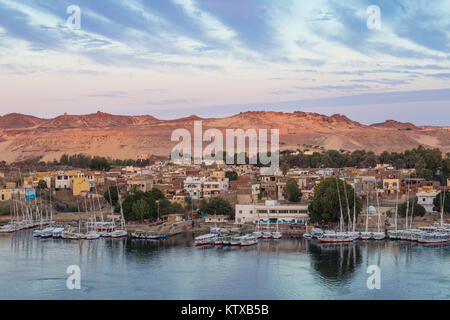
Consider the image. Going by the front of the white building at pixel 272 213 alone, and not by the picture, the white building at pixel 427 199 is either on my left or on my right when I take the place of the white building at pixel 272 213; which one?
on my left

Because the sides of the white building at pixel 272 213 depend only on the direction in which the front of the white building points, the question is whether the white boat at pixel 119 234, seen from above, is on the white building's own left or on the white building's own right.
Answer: on the white building's own right

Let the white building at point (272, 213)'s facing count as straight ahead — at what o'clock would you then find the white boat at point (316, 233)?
The white boat is roughly at 11 o'clock from the white building.

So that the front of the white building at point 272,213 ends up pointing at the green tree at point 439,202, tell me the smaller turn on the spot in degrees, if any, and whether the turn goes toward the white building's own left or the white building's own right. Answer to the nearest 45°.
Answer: approximately 90° to the white building's own left

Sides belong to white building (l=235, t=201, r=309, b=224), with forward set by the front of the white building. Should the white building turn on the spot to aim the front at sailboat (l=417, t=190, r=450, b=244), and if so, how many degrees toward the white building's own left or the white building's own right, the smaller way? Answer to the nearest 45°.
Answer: approximately 45° to the white building's own left

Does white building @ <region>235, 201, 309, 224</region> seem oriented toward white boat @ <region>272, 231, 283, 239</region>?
yes

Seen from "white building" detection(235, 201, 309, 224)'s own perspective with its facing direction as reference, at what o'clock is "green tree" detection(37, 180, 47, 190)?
The green tree is roughly at 4 o'clock from the white building.

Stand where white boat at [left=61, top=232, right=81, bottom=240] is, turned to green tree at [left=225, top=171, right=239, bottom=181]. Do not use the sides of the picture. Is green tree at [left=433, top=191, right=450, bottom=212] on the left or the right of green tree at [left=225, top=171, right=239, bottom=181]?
right

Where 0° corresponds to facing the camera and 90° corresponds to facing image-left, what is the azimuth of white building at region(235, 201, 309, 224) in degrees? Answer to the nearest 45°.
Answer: approximately 0°

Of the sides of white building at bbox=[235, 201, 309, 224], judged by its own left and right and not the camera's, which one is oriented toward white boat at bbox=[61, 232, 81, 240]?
right

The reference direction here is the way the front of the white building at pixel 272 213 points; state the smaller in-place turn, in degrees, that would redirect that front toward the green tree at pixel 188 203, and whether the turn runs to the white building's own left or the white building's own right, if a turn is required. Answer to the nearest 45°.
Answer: approximately 135° to the white building's own right

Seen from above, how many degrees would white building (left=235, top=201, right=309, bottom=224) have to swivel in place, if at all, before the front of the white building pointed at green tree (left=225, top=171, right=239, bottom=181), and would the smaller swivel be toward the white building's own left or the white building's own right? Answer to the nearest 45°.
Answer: approximately 180°

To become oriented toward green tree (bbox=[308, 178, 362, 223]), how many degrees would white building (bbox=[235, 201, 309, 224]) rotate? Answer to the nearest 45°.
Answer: approximately 45° to its left

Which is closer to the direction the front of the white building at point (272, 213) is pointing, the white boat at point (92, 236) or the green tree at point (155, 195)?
the white boat

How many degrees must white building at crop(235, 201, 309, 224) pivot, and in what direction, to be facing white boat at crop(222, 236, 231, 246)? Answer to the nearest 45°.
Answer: approximately 45° to its right

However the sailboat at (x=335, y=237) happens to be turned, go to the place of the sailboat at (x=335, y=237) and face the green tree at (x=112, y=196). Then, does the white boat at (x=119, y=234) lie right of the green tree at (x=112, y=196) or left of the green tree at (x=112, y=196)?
left
